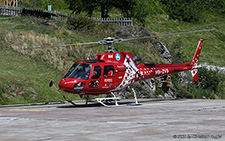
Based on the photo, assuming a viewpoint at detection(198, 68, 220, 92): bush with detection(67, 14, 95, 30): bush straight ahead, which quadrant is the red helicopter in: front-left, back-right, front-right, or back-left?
front-left

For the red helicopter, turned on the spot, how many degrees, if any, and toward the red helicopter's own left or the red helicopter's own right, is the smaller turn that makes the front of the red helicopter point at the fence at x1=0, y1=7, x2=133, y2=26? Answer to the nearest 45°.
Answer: approximately 90° to the red helicopter's own right

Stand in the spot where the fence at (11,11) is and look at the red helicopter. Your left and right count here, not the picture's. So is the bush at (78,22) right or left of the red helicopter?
left

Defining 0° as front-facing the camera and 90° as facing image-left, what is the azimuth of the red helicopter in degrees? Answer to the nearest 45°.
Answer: approximately 45°

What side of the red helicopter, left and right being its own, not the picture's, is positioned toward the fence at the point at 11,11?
right

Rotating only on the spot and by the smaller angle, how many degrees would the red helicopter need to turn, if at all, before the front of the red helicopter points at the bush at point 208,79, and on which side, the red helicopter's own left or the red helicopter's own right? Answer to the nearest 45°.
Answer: approximately 180°

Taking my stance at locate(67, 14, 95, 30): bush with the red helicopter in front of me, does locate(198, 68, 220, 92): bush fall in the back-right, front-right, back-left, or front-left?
front-left

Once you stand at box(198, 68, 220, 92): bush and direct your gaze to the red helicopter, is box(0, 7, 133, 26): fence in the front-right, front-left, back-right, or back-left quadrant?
front-right
